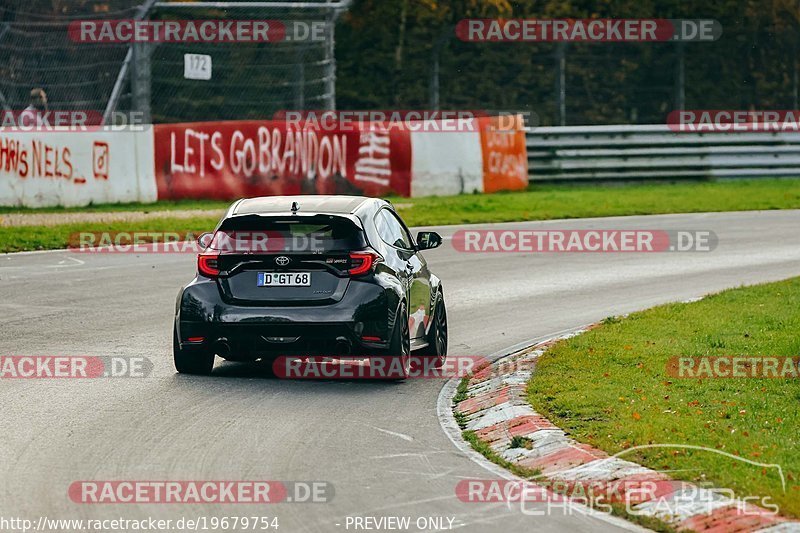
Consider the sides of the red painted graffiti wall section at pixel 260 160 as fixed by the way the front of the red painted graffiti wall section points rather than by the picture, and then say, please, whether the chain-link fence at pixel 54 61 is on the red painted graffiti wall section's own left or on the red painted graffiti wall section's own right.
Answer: on the red painted graffiti wall section's own right

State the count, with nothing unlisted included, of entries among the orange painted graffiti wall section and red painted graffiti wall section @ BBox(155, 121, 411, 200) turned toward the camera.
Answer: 2

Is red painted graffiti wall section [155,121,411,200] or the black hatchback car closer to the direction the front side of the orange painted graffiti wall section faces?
the black hatchback car

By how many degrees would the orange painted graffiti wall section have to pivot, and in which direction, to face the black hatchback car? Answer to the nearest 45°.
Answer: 0° — it already faces it

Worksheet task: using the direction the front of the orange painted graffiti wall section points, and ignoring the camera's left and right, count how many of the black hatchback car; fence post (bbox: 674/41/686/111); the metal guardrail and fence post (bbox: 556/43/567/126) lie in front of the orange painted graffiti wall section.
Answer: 1

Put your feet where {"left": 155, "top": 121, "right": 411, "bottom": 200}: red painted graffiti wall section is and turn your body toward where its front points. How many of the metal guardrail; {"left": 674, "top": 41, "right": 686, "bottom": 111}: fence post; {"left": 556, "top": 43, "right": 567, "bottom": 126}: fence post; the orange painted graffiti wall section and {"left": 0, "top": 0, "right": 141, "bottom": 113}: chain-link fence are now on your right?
1

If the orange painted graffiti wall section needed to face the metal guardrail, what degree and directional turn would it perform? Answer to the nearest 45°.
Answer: approximately 135° to its left

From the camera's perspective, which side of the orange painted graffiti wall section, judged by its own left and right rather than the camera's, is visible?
front

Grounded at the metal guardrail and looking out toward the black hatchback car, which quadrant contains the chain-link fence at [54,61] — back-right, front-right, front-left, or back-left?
front-right

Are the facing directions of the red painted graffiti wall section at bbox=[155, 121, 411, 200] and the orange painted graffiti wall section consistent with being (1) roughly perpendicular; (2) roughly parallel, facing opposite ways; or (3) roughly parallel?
roughly parallel

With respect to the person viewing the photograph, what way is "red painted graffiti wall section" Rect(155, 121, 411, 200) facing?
facing the viewer

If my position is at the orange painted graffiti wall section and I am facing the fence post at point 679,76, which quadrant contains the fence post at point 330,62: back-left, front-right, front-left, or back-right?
back-left

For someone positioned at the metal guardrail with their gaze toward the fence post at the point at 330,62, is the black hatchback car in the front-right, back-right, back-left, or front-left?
front-left
